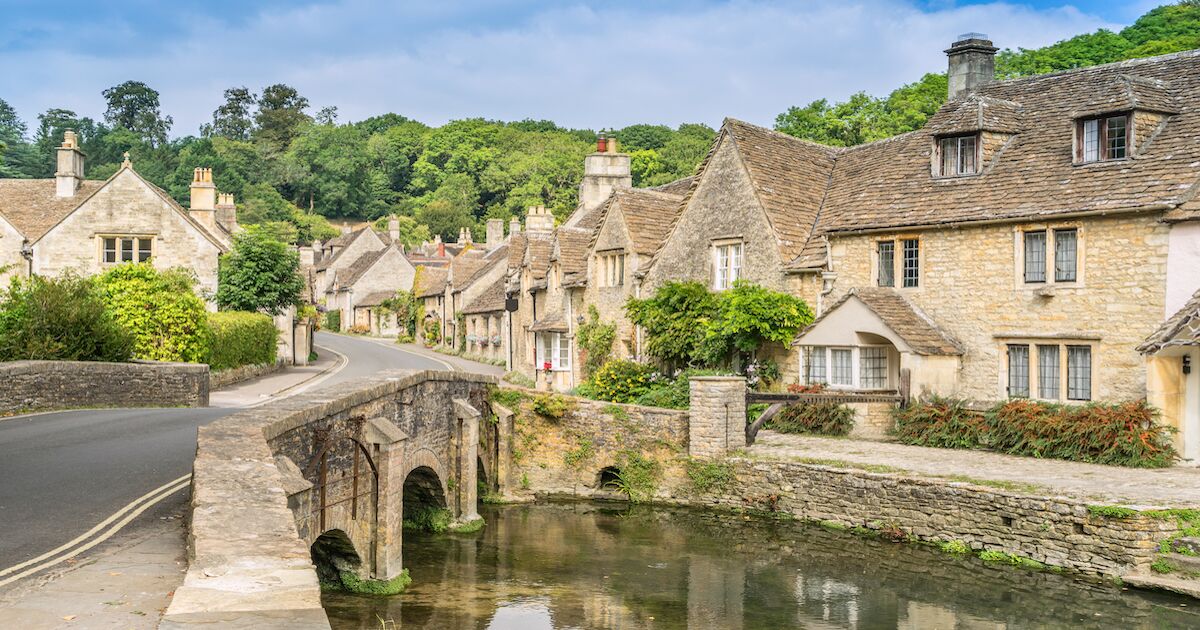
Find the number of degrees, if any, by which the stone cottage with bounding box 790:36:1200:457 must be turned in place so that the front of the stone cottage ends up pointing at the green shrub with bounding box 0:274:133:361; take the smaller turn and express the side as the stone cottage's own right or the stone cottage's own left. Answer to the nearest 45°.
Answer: approximately 45° to the stone cottage's own right

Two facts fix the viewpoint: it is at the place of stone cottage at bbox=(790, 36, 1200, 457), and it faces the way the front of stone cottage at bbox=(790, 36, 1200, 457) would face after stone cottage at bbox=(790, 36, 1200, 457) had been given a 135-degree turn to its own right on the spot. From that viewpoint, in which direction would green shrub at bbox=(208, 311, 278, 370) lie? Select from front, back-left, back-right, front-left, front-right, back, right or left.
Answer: left

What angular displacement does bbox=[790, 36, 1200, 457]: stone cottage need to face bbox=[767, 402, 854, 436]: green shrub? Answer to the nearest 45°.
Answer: approximately 45° to its right

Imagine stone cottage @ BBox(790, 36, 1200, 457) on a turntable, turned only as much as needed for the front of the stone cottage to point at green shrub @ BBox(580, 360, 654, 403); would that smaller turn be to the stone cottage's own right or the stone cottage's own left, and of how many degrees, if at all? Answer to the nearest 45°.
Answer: approximately 45° to the stone cottage's own right

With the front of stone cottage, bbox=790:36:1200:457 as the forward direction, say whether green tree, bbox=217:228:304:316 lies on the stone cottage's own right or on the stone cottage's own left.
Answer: on the stone cottage's own right

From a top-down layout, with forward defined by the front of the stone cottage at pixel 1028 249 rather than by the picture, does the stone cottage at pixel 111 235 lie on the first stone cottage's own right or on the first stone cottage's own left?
on the first stone cottage's own right

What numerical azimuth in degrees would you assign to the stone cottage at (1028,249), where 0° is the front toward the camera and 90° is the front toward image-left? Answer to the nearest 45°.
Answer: approximately 45°

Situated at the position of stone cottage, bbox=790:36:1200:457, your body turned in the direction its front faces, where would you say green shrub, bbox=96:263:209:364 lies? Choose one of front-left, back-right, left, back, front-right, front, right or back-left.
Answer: front-right
